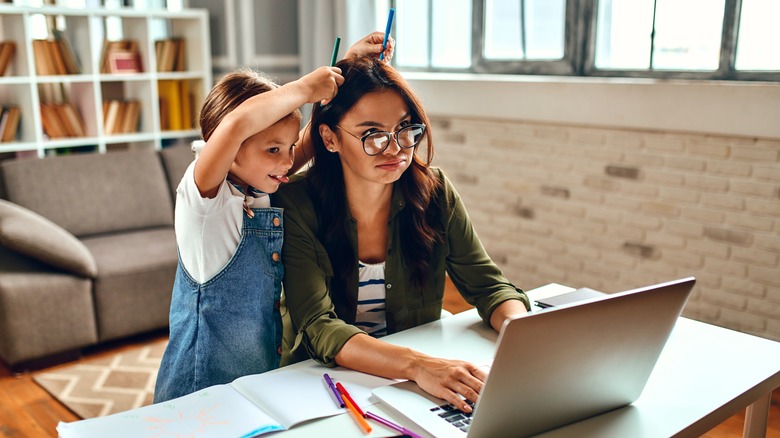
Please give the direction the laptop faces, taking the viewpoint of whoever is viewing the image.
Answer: facing away from the viewer and to the left of the viewer

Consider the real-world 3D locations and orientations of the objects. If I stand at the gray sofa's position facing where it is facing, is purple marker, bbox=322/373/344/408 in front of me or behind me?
in front

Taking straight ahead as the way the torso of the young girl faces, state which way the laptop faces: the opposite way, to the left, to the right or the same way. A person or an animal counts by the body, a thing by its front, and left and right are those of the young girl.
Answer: the opposite way

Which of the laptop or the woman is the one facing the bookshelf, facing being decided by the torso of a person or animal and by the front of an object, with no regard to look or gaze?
the laptop

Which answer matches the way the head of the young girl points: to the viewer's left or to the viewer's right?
to the viewer's right

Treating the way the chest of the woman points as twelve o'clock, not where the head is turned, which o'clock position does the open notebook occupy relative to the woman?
The open notebook is roughly at 2 o'clock from the woman.

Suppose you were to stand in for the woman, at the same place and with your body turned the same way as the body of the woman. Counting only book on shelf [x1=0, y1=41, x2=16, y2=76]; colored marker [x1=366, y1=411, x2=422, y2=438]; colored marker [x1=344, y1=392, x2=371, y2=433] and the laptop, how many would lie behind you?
1

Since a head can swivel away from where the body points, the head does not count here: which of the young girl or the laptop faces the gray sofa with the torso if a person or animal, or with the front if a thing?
the laptop

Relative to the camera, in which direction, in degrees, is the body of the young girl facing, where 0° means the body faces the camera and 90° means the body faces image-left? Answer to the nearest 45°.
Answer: approximately 315°

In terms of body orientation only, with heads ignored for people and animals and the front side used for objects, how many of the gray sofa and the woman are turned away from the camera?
0

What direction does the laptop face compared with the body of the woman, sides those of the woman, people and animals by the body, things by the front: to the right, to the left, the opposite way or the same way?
the opposite way

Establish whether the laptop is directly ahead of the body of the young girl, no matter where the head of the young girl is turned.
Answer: yes

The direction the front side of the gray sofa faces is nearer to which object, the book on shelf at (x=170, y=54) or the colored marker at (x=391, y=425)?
the colored marker

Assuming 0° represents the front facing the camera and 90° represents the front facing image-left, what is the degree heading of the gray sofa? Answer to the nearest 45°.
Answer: approximately 315°
